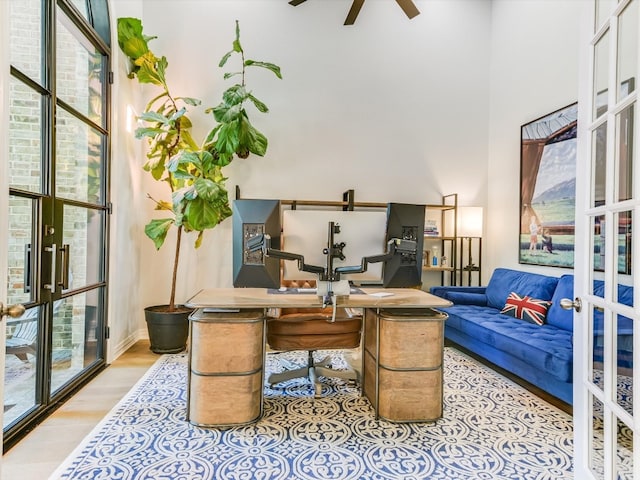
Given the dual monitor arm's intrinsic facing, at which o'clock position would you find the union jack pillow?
The union jack pillow is roughly at 2 o'clock from the dual monitor arm.

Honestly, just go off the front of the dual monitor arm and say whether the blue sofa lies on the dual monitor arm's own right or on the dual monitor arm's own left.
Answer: on the dual monitor arm's own right

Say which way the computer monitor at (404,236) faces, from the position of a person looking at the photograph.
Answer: facing away from the viewer and to the left of the viewer

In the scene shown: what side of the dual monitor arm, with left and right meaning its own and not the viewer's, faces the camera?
back

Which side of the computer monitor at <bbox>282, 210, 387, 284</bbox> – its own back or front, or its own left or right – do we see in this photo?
back

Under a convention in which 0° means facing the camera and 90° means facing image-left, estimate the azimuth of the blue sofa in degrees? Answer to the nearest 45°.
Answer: approximately 45°

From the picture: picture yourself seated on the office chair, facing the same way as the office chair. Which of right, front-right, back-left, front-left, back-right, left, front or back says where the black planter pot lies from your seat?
back-right

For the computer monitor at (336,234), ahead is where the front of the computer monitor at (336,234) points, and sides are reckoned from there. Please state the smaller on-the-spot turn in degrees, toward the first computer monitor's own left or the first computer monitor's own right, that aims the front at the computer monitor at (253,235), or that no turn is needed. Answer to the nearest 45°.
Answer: approximately 90° to the first computer monitor's own left
